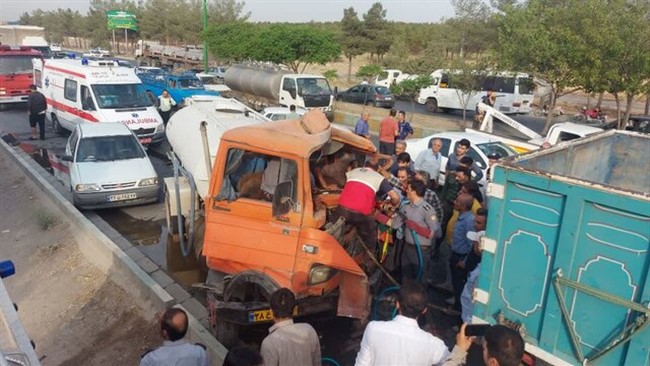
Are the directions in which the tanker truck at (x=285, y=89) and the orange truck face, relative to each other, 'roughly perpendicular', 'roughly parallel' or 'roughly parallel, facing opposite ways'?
roughly parallel

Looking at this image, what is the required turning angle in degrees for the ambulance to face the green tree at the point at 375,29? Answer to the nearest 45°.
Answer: approximately 90° to its left

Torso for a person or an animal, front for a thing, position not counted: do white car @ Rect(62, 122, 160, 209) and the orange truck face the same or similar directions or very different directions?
same or similar directions

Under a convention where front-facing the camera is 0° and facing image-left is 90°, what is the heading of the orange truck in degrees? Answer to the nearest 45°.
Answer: approximately 315°

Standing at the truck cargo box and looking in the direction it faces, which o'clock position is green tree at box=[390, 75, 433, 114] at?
The green tree is roughly at 10 o'clock from the truck cargo box.

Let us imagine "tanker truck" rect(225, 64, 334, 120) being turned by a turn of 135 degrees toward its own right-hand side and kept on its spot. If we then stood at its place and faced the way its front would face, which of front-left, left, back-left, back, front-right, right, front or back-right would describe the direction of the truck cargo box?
left

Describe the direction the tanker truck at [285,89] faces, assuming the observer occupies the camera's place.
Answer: facing the viewer and to the right of the viewer

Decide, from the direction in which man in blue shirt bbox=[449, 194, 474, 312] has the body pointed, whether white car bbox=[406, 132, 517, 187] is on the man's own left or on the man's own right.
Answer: on the man's own right

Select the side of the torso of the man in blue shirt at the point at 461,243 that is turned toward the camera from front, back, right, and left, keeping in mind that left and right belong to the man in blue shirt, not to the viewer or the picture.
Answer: left

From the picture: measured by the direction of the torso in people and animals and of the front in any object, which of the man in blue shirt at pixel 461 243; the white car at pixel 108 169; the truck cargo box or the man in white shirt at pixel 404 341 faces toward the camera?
the white car

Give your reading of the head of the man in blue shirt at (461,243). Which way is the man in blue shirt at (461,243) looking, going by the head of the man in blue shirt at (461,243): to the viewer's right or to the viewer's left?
to the viewer's left

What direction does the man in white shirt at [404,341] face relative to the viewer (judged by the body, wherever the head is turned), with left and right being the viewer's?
facing away from the viewer

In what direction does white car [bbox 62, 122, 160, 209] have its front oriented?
toward the camera

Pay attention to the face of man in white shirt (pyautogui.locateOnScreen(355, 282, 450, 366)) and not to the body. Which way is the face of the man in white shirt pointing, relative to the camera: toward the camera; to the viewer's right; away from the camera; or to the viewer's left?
away from the camera

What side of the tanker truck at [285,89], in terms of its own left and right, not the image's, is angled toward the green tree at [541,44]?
front

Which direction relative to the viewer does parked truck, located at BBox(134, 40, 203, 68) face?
to the viewer's left

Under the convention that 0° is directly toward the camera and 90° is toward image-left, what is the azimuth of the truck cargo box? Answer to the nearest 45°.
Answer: approximately 225°

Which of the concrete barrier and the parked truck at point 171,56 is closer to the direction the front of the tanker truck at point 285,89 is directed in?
the concrete barrier

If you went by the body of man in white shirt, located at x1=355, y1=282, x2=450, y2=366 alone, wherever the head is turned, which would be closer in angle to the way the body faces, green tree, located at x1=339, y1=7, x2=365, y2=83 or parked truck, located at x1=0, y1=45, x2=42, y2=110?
the green tree
